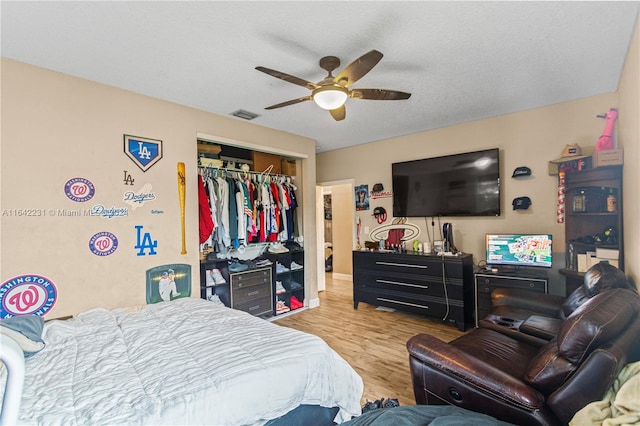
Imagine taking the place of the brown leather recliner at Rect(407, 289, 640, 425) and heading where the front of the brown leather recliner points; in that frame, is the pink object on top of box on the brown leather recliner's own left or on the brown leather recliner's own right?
on the brown leather recliner's own right

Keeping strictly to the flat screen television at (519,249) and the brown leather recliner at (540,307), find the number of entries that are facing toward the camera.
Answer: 1

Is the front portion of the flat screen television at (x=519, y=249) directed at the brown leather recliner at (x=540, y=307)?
yes

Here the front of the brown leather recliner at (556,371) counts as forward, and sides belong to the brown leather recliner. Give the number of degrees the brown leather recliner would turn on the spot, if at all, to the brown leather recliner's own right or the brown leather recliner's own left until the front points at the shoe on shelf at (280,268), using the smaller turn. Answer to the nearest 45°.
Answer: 0° — it already faces it

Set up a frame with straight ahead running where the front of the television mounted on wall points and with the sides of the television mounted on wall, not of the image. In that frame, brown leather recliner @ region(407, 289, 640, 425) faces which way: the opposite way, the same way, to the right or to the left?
to the right

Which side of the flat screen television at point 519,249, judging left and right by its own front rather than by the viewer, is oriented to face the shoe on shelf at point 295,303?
right

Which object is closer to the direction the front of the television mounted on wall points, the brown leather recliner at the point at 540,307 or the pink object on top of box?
the brown leather recliner
